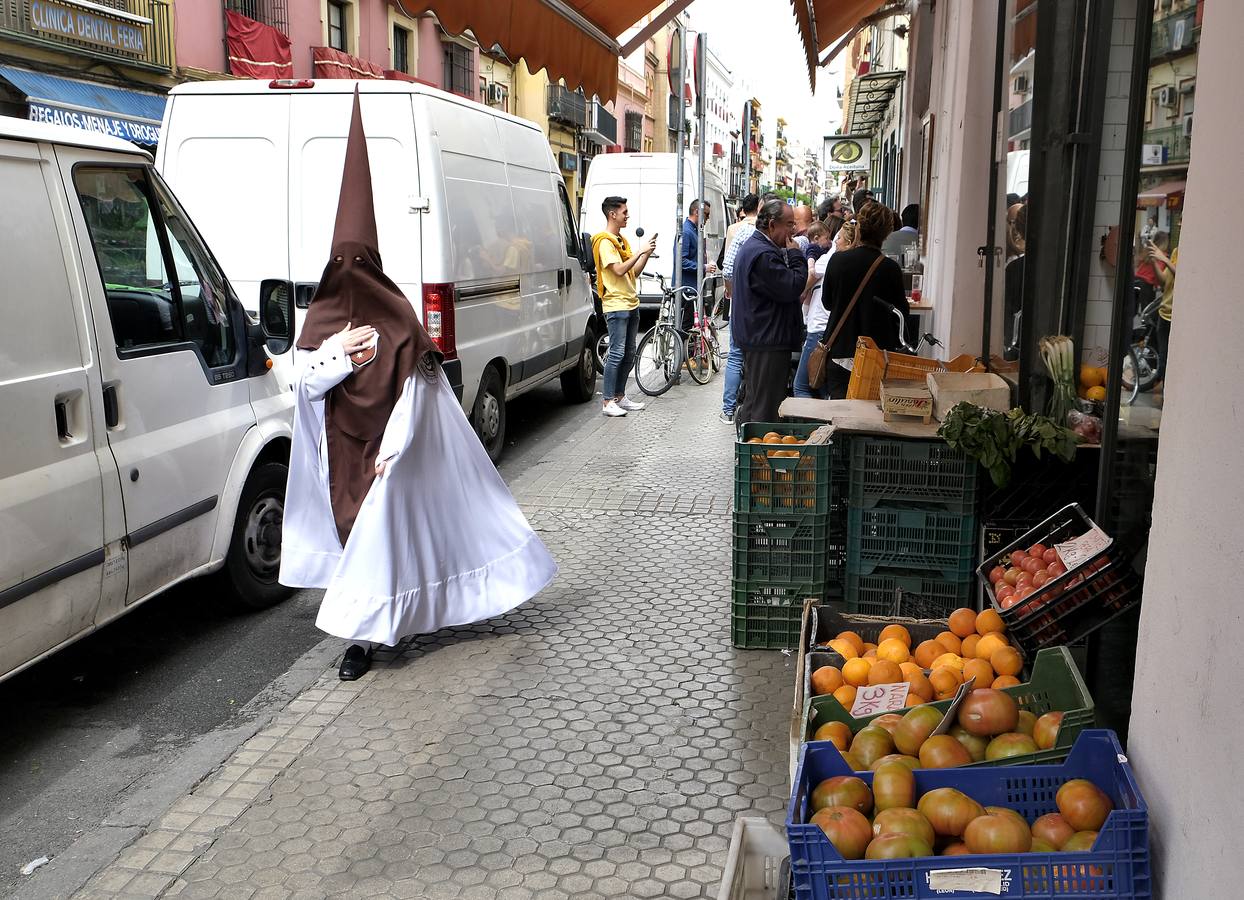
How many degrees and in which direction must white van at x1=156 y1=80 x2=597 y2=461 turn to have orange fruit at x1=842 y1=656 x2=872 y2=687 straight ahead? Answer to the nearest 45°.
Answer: approximately 135° to its right

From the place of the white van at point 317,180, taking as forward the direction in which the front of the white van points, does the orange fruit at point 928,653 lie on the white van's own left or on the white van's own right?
on the white van's own right

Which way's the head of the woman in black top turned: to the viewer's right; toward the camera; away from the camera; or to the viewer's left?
away from the camera

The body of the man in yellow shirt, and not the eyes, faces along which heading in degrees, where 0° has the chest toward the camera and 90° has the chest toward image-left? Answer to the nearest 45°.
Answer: approximately 270°

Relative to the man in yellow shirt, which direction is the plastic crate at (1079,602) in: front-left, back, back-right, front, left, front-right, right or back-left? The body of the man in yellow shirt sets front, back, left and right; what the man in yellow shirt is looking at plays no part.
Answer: right

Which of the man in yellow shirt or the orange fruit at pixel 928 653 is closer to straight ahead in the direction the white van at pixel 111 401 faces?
the man in yellow shirt

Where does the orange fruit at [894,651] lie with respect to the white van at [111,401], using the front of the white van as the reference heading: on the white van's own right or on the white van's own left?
on the white van's own right

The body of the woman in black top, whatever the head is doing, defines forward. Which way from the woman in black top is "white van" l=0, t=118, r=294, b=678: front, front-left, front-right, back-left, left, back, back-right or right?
back-left

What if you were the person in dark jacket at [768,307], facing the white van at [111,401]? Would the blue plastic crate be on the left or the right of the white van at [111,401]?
left

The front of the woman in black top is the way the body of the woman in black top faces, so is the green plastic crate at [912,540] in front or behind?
behind

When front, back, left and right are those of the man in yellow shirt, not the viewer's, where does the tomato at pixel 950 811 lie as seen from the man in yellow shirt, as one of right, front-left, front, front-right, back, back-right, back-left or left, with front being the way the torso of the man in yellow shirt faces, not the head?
right

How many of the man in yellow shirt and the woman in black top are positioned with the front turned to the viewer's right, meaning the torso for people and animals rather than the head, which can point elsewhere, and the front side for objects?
1

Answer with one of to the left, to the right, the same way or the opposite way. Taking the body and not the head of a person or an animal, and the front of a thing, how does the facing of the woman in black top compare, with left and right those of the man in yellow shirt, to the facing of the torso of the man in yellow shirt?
to the left

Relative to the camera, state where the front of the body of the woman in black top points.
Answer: away from the camera

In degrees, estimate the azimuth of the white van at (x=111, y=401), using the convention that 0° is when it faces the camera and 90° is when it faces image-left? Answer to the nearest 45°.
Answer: approximately 225°
